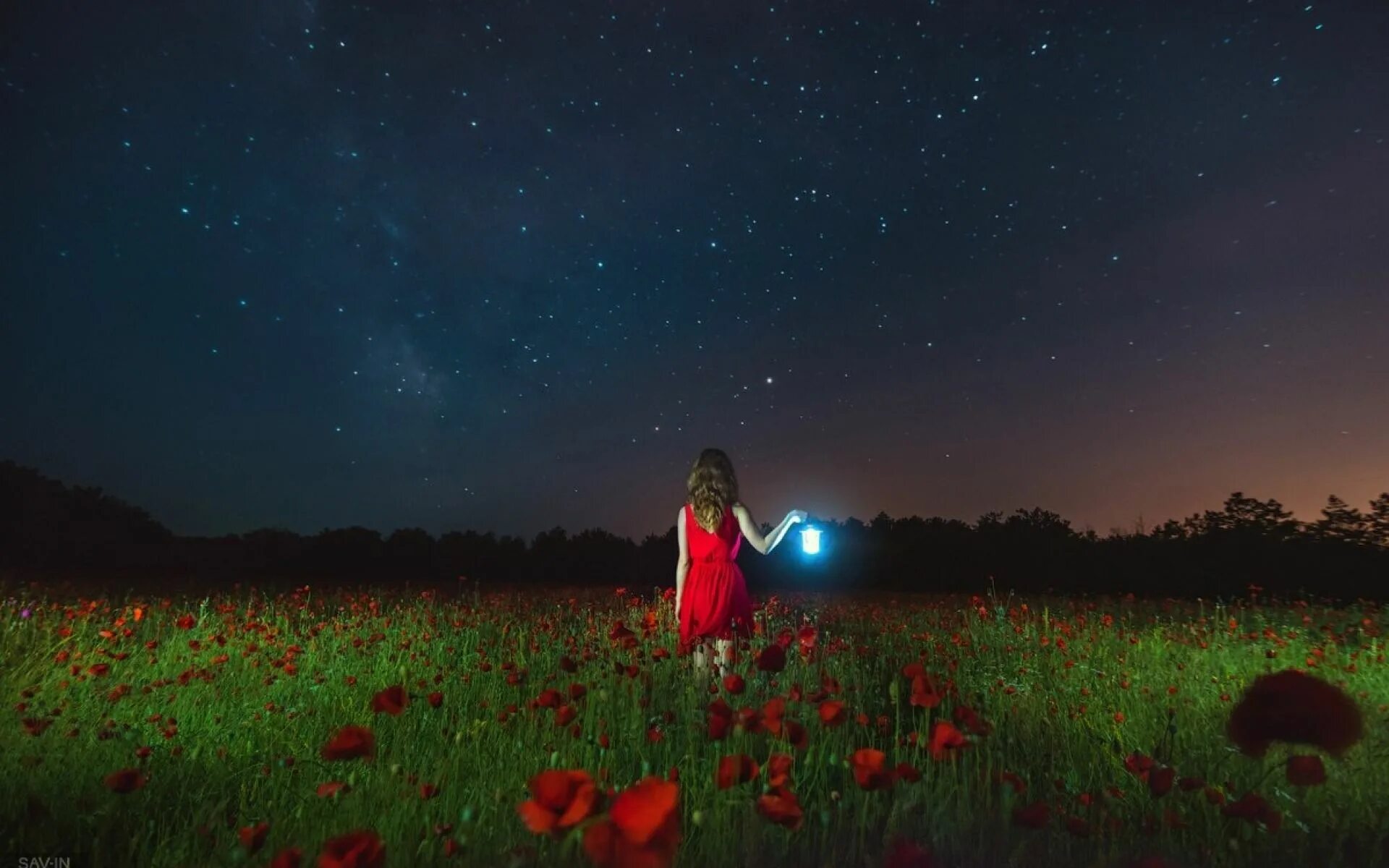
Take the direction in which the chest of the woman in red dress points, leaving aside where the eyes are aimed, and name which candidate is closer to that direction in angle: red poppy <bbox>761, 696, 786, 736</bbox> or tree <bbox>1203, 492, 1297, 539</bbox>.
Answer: the tree

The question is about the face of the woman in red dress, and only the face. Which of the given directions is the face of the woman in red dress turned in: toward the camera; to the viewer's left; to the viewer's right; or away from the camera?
away from the camera

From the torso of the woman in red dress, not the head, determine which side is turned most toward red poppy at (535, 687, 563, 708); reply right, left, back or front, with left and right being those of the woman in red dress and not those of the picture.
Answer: back

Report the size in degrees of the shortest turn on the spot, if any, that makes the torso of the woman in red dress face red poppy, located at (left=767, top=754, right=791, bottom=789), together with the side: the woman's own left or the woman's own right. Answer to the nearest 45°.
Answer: approximately 180°

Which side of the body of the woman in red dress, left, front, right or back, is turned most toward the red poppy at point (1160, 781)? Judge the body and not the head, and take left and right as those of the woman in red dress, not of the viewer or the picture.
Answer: back

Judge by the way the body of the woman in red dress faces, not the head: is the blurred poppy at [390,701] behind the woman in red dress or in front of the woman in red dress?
behind

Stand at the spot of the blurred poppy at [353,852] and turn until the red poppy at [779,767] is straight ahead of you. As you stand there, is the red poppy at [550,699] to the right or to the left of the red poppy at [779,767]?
left

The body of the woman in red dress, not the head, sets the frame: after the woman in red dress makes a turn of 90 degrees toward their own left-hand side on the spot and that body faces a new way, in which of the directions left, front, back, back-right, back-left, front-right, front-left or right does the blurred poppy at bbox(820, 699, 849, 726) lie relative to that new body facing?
left

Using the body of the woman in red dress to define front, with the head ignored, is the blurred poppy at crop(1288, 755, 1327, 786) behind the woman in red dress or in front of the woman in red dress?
behind

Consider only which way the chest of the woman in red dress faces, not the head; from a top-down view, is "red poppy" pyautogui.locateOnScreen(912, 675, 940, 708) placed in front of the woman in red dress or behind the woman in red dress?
behind

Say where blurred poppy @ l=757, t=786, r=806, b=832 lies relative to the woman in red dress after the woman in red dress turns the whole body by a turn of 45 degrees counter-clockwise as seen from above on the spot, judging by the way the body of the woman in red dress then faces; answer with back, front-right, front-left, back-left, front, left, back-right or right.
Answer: back-left

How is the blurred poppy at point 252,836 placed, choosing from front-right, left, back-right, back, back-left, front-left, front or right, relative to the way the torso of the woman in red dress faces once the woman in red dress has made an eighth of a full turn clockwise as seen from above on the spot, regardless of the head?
back-right

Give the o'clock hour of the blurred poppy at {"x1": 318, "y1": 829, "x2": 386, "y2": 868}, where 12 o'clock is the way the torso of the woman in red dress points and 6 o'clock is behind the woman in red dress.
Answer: The blurred poppy is roughly at 6 o'clock from the woman in red dress.

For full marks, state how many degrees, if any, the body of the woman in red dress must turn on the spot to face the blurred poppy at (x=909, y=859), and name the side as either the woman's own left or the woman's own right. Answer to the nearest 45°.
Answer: approximately 180°

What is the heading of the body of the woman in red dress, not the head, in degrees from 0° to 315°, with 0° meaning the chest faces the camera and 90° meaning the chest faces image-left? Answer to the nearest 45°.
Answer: approximately 180°
